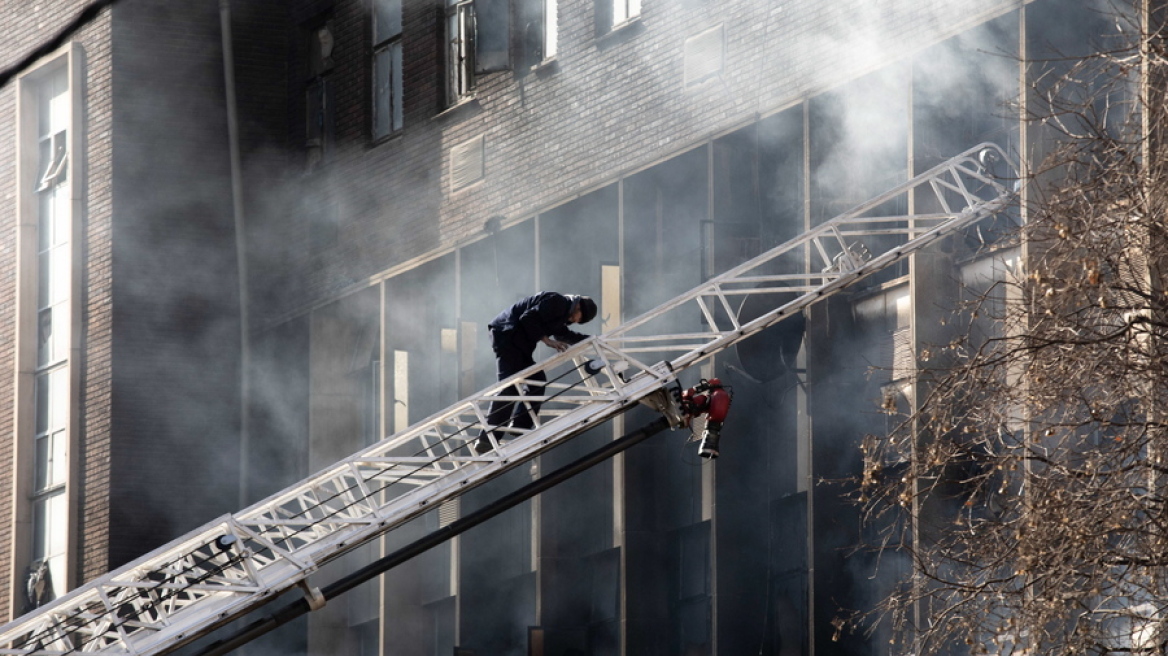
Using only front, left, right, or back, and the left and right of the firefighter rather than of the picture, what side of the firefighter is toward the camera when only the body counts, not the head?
right

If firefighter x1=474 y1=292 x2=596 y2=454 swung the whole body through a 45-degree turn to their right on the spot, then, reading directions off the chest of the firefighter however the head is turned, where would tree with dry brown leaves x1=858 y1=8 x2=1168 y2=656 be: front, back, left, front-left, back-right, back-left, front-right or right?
front
